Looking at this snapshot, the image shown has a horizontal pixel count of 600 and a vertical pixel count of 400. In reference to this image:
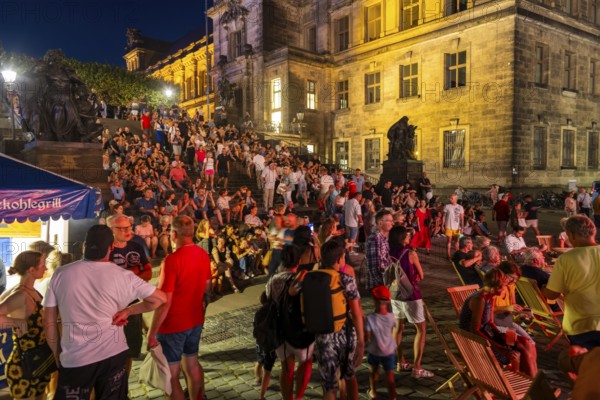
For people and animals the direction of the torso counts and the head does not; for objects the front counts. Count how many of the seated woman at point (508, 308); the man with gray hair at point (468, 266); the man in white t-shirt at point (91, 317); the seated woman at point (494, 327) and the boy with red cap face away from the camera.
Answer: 2

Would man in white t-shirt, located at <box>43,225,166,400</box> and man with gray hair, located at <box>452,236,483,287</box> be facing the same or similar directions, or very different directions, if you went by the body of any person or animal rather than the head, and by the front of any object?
very different directions

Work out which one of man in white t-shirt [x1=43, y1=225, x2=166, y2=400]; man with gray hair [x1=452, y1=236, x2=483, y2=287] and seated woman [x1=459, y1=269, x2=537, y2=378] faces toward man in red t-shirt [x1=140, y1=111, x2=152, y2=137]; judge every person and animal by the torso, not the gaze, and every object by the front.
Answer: the man in white t-shirt

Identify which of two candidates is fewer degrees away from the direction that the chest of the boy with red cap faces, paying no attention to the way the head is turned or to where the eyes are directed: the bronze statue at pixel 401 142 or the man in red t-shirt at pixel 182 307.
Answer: the bronze statue

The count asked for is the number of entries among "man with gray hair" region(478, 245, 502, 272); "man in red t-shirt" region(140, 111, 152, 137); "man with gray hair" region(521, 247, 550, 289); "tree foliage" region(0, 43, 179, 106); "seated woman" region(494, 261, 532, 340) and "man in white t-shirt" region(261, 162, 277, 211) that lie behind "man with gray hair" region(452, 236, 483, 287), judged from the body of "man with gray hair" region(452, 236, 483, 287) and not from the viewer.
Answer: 3

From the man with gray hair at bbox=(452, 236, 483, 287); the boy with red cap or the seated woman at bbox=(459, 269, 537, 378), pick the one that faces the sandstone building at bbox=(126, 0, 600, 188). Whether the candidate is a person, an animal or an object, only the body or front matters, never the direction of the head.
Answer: the boy with red cap

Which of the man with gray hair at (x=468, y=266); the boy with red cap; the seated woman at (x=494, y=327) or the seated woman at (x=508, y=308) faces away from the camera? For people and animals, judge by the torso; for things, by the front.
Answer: the boy with red cap

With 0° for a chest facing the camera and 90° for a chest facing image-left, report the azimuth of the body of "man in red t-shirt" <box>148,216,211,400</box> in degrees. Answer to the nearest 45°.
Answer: approximately 135°

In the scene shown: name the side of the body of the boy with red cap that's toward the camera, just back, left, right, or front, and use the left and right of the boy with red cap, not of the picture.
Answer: back

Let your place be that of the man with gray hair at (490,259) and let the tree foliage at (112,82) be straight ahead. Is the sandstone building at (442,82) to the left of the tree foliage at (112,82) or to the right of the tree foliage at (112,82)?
right

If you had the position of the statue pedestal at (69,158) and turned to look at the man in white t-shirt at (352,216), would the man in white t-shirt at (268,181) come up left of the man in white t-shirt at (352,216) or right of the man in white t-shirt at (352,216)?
left

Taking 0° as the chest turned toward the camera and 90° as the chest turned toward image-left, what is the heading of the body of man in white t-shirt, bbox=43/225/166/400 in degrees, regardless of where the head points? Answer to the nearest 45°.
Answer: approximately 180°

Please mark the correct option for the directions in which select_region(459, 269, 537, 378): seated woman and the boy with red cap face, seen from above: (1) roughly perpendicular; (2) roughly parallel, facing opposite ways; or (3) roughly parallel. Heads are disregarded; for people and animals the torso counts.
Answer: roughly perpendicular
